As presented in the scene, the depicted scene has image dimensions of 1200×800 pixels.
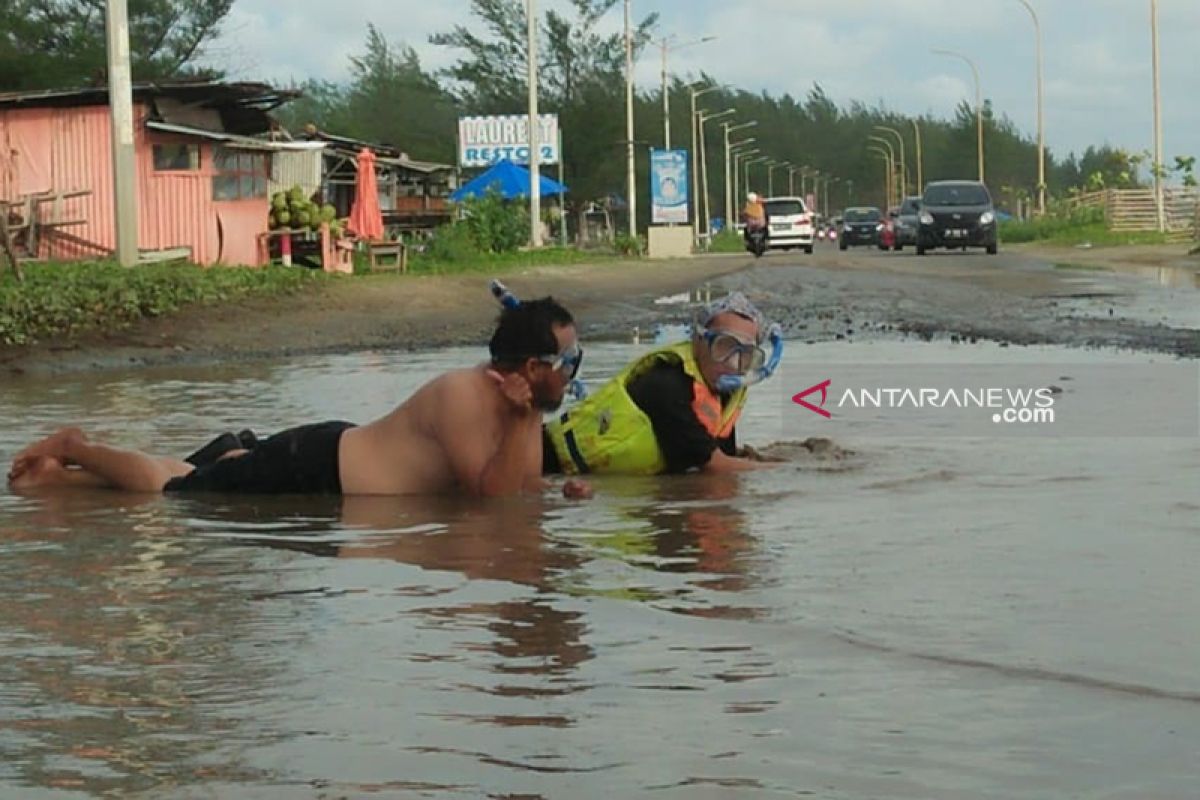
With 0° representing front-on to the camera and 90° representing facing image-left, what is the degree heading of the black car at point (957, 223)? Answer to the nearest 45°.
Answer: approximately 0°

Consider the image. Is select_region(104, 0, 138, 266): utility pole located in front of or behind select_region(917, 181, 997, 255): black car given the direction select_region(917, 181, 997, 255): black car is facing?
in front

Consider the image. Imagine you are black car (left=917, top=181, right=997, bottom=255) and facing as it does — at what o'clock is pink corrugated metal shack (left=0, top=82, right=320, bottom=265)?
The pink corrugated metal shack is roughly at 1 o'clock from the black car.

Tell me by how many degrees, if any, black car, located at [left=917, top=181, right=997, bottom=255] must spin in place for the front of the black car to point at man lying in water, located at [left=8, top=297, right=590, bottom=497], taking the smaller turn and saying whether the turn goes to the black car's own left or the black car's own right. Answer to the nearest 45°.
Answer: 0° — it already faces them

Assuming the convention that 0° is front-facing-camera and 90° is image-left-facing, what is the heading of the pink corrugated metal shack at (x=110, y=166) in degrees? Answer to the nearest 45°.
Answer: approximately 315°

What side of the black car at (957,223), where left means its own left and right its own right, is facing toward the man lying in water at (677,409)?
front

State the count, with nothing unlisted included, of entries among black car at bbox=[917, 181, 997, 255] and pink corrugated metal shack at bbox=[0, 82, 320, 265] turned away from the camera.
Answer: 0

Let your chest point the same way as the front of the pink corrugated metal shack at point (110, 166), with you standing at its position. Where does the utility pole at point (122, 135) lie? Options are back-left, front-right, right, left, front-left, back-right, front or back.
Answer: front-right

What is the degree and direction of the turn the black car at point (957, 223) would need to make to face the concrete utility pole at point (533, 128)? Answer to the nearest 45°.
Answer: approximately 90° to its right

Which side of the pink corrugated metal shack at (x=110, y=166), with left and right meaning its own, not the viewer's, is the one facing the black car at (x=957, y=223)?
left

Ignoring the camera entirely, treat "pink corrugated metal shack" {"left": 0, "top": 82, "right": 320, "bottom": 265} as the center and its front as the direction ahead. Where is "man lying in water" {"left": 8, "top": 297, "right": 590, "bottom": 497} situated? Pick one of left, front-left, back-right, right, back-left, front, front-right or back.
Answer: front-right

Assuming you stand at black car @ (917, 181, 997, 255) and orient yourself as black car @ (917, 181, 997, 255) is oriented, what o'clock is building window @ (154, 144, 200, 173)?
The building window is roughly at 1 o'clock from the black car.
